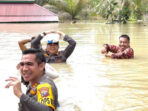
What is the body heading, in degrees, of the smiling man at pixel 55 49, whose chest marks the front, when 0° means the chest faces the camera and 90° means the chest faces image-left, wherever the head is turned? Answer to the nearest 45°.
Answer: approximately 0°

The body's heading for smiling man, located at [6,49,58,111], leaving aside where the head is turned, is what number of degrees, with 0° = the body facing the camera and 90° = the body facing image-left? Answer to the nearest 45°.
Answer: approximately 45°

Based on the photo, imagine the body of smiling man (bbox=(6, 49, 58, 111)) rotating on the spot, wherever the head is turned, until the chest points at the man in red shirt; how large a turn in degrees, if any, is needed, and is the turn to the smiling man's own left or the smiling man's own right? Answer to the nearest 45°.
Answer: approximately 180°

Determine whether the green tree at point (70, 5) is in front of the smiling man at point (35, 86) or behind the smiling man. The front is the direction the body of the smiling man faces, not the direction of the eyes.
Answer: behind

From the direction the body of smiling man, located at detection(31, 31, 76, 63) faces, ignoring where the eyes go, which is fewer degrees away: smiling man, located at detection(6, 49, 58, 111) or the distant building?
the smiling man

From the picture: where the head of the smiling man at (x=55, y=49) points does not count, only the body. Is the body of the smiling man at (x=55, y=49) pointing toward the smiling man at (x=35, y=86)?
yes

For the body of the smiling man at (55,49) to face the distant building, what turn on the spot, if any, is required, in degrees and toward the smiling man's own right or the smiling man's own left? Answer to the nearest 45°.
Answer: approximately 180°

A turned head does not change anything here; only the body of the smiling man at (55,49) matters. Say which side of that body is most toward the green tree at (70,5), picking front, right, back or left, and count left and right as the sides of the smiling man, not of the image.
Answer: back

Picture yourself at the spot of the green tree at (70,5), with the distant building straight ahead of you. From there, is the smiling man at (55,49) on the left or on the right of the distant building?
left

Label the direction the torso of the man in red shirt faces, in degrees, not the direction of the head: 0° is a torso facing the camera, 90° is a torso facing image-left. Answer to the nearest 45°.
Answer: approximately 45°
